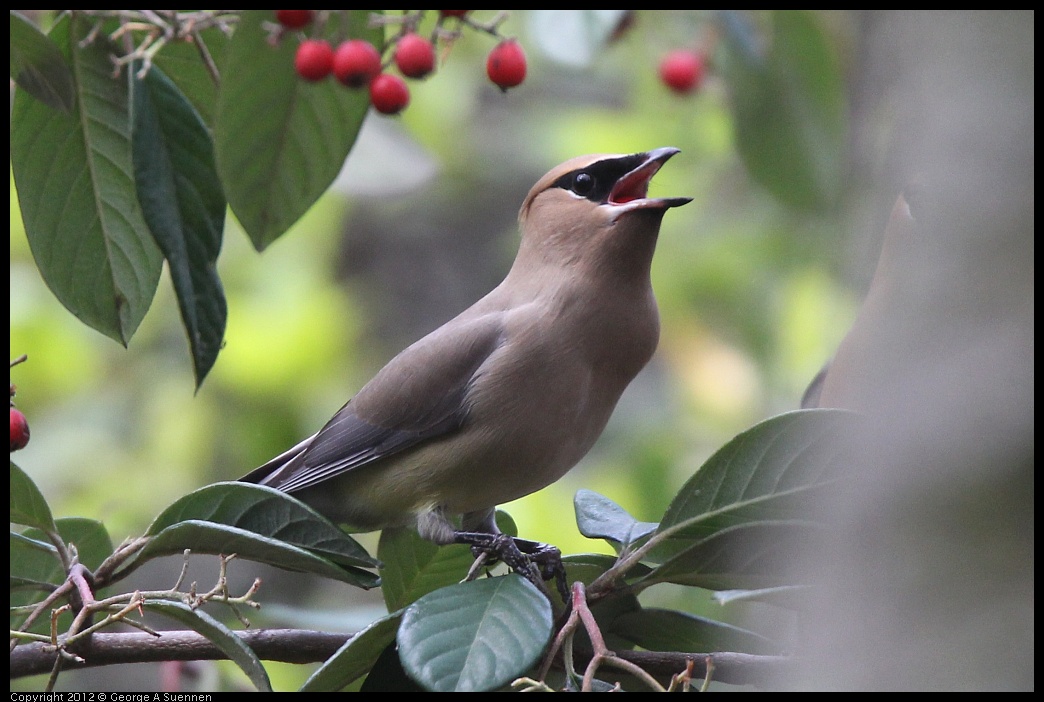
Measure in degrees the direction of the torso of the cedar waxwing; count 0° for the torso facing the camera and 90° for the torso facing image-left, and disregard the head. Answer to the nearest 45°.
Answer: approximately 270°

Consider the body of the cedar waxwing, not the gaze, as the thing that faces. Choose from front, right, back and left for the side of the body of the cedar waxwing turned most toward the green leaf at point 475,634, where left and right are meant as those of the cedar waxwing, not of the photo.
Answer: right

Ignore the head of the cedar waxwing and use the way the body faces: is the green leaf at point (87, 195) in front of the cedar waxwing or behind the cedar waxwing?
behind

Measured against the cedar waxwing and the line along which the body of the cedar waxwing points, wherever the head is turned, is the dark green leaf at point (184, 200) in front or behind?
behind

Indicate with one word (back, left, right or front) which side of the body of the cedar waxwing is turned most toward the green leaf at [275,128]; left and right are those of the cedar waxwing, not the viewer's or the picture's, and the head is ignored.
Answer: back

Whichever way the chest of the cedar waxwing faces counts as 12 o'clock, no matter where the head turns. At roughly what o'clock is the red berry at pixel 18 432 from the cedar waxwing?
The red berry is roughly at 5 o'clock from the cedar waxwing.

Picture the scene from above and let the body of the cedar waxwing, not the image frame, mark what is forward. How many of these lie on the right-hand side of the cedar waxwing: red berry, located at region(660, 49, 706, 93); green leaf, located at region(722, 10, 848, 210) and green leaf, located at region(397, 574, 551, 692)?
1
